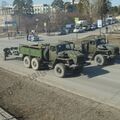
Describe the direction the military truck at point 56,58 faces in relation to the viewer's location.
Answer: facing the viewer and to the right of the viewer

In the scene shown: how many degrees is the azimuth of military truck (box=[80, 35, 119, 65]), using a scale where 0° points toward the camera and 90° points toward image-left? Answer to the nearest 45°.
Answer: approximately 315°

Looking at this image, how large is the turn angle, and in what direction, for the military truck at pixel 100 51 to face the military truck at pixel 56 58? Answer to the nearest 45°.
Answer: approximately 90° to its right

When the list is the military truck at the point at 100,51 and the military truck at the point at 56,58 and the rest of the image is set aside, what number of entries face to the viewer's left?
0

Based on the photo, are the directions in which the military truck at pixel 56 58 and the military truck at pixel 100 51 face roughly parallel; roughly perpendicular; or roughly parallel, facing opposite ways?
roughly parallel

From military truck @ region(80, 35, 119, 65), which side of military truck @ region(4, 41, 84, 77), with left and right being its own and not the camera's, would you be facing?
left
